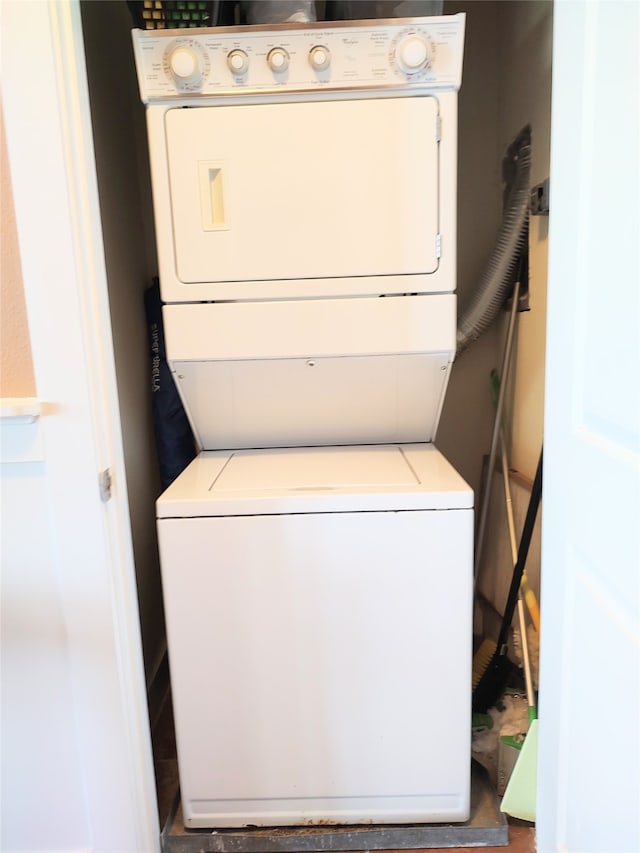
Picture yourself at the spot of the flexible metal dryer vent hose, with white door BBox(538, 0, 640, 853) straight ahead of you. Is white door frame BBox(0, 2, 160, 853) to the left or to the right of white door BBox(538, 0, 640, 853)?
right

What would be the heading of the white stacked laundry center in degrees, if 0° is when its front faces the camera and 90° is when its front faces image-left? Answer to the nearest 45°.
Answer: approximately 0°

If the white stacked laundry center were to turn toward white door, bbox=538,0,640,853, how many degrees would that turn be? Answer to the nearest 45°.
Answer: approximately 45° to its left

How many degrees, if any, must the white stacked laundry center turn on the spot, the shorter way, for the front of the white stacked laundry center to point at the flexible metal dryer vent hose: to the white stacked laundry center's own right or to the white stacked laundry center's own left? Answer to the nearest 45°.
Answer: approximately 135° to the white stacked laundry center's own left
